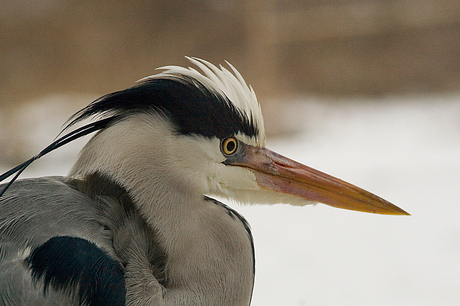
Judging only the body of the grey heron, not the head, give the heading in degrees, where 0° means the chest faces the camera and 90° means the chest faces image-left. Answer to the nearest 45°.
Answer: approximately 270°
